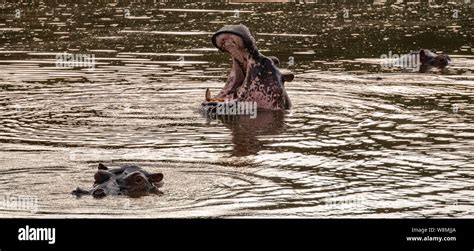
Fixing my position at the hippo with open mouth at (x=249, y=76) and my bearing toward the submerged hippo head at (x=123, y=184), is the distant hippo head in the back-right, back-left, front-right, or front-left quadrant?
back-left

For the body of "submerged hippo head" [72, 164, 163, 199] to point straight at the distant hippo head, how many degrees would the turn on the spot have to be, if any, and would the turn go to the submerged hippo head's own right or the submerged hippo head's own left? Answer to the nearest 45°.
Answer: approximately 180°

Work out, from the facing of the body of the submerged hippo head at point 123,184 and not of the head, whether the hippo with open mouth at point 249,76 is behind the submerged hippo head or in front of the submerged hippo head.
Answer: behind

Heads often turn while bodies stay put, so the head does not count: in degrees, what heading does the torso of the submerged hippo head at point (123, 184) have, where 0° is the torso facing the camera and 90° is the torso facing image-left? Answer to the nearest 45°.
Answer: approximately 45°

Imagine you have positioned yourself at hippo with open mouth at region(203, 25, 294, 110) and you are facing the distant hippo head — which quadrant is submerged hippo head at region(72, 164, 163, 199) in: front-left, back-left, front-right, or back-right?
back-right
